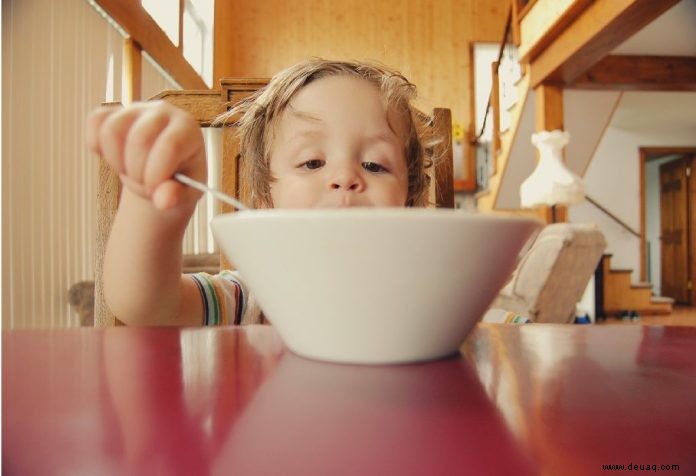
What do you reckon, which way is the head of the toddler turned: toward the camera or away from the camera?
toward the camera

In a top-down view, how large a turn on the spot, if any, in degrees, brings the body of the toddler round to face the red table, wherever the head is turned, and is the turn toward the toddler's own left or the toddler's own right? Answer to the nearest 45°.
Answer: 0° — they already face it

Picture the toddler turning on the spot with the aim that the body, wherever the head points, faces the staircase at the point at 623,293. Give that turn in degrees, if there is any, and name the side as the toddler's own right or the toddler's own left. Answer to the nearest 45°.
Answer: approximately 135° to the toddler's own left

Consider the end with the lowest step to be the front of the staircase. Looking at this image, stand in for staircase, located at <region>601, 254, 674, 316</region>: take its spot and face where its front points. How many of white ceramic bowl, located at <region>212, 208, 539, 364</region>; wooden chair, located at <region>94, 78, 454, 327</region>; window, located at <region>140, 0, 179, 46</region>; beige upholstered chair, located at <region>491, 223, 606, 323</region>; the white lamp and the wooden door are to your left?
1

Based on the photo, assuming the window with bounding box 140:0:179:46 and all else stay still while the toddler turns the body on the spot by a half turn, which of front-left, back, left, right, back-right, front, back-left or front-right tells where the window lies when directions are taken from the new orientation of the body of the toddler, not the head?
front

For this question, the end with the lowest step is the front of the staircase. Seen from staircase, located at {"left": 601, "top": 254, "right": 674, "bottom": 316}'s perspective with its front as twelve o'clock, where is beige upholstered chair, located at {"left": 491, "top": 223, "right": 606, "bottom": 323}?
The beige upholstered chair is roughly at 3 o'clock from the staircase.

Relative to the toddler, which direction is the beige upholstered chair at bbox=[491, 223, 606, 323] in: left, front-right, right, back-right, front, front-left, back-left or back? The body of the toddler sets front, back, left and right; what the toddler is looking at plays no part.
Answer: back-left

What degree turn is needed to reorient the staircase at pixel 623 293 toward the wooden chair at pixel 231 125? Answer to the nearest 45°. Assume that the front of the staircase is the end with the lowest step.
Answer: approximately 90° to its right

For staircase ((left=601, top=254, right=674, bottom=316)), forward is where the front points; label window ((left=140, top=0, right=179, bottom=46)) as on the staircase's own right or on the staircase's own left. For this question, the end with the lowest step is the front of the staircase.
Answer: on the staircase's own right

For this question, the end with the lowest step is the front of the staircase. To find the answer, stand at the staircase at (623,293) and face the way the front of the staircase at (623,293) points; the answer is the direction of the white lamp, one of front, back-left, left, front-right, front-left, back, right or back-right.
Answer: right

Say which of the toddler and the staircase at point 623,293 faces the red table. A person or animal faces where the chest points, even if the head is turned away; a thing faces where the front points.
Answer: the toddler

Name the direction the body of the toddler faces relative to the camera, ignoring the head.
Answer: toward the camera
